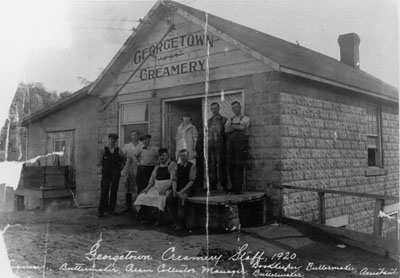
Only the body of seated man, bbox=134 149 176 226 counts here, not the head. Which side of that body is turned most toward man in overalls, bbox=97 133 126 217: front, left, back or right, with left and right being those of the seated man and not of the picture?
right

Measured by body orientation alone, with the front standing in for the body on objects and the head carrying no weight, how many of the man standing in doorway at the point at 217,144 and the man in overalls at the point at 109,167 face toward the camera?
2

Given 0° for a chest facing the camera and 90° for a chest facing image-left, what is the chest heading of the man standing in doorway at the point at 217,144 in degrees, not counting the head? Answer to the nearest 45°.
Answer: approximately 0°

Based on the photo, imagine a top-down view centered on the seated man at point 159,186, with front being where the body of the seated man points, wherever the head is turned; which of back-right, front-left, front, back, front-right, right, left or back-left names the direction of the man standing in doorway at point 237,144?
back-left

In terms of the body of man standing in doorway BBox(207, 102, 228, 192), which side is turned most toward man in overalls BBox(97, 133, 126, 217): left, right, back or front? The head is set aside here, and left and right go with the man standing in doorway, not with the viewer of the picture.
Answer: right

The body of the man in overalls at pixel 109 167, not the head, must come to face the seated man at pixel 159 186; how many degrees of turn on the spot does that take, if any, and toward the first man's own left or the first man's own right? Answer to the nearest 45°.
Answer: approximately 45° to the first man's own left

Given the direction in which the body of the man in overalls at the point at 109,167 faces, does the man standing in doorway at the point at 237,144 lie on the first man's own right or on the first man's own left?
on the first man's own left
